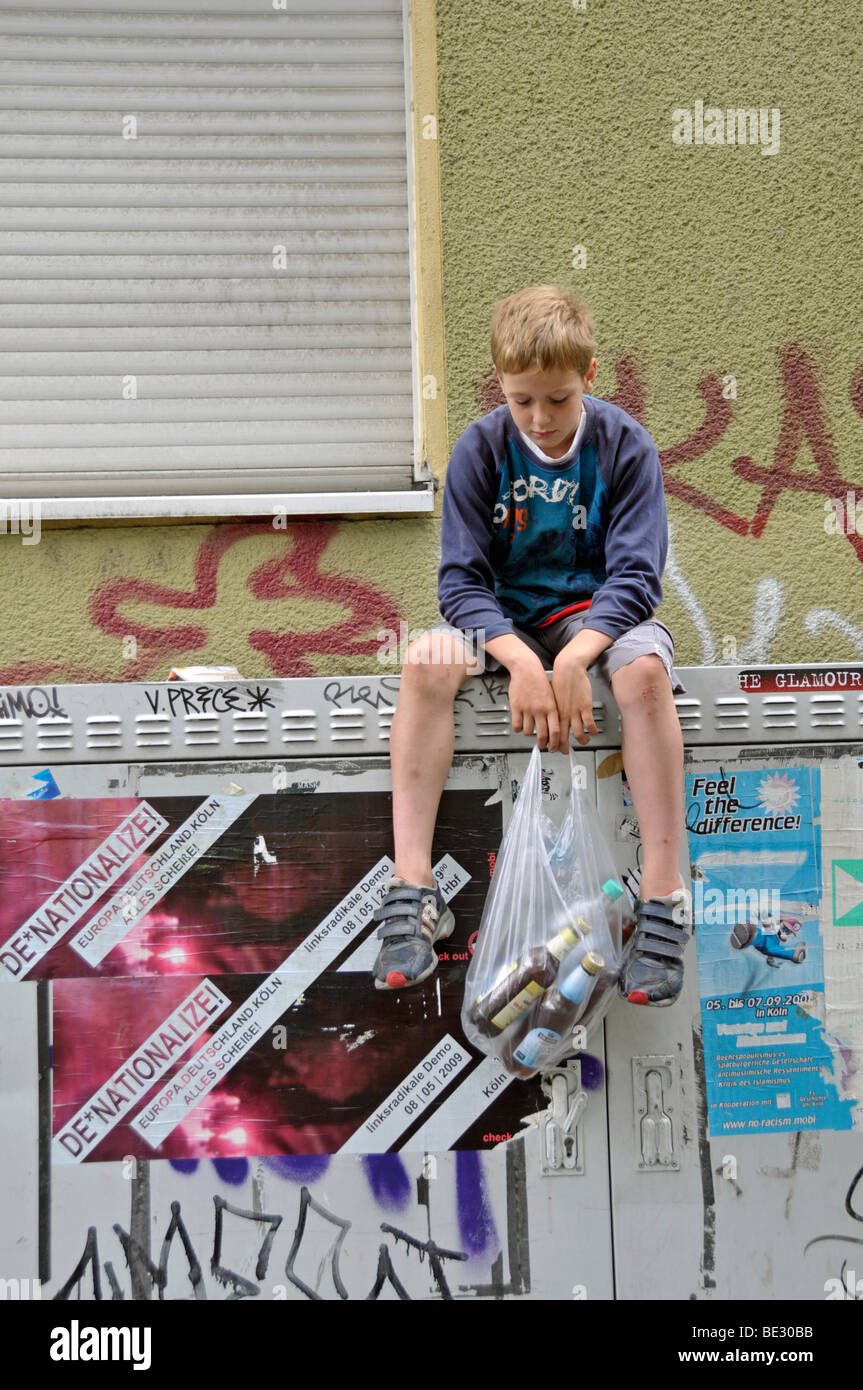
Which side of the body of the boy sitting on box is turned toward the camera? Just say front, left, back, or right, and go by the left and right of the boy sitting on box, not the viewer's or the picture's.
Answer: front

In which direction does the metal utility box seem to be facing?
toward the camera
